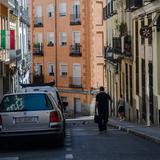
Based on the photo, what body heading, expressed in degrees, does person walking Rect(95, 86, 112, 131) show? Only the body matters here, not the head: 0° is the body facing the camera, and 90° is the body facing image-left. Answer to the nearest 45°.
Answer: approximately 180°

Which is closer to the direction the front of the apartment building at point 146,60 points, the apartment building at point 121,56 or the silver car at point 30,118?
the silver car

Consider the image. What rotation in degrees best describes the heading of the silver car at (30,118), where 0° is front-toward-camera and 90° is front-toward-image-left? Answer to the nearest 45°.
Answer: approximately 180°

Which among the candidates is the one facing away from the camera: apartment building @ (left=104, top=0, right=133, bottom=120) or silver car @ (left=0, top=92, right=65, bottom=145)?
the silver car

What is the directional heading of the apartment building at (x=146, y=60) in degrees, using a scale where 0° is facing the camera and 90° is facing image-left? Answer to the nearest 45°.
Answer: approximately 45°

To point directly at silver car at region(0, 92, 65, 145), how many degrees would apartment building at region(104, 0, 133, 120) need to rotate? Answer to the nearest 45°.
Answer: approximately 45° to its left

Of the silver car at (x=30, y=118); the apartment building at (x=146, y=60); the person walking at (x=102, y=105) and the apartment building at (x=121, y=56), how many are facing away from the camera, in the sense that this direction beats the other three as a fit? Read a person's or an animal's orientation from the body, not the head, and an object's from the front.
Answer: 2

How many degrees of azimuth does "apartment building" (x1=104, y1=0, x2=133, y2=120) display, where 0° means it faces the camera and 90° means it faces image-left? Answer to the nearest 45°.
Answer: approximately 45°
